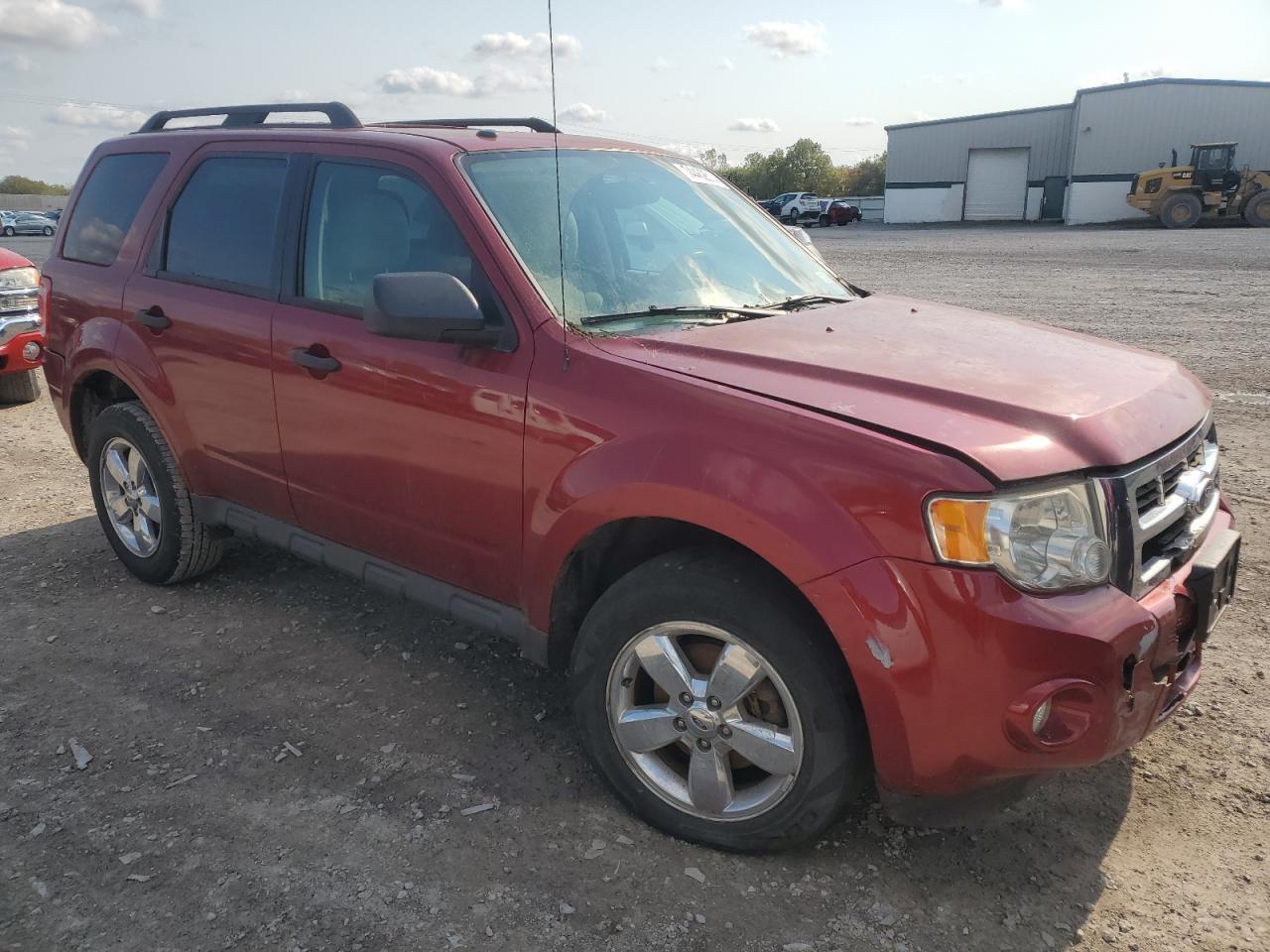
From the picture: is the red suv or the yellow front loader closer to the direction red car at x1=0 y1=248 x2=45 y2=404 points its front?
the red suv

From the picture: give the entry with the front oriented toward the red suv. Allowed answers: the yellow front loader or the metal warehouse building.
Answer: the metal warehouse building

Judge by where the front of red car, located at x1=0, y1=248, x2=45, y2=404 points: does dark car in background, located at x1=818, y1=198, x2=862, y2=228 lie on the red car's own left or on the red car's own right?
on the red car's own left

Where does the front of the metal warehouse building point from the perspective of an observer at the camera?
facing the viewer

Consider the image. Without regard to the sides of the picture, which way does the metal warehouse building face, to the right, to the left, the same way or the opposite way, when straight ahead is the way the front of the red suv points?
to the right

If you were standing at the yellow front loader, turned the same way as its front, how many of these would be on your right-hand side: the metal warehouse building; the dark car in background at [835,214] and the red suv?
1

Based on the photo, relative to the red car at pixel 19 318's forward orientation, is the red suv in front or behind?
in front

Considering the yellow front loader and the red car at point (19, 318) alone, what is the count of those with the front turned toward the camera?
1

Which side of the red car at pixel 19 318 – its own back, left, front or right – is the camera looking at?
front

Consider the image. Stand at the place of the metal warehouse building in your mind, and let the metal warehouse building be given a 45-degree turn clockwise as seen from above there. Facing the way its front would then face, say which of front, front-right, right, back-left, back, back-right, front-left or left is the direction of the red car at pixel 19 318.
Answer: front-left

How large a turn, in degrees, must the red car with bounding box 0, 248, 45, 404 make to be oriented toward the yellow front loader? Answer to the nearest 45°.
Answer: approximately 90° to its left

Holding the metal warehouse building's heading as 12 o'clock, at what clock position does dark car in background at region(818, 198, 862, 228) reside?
The dark car in background is roughly at 3 o'clock from the metal warehouse building.
